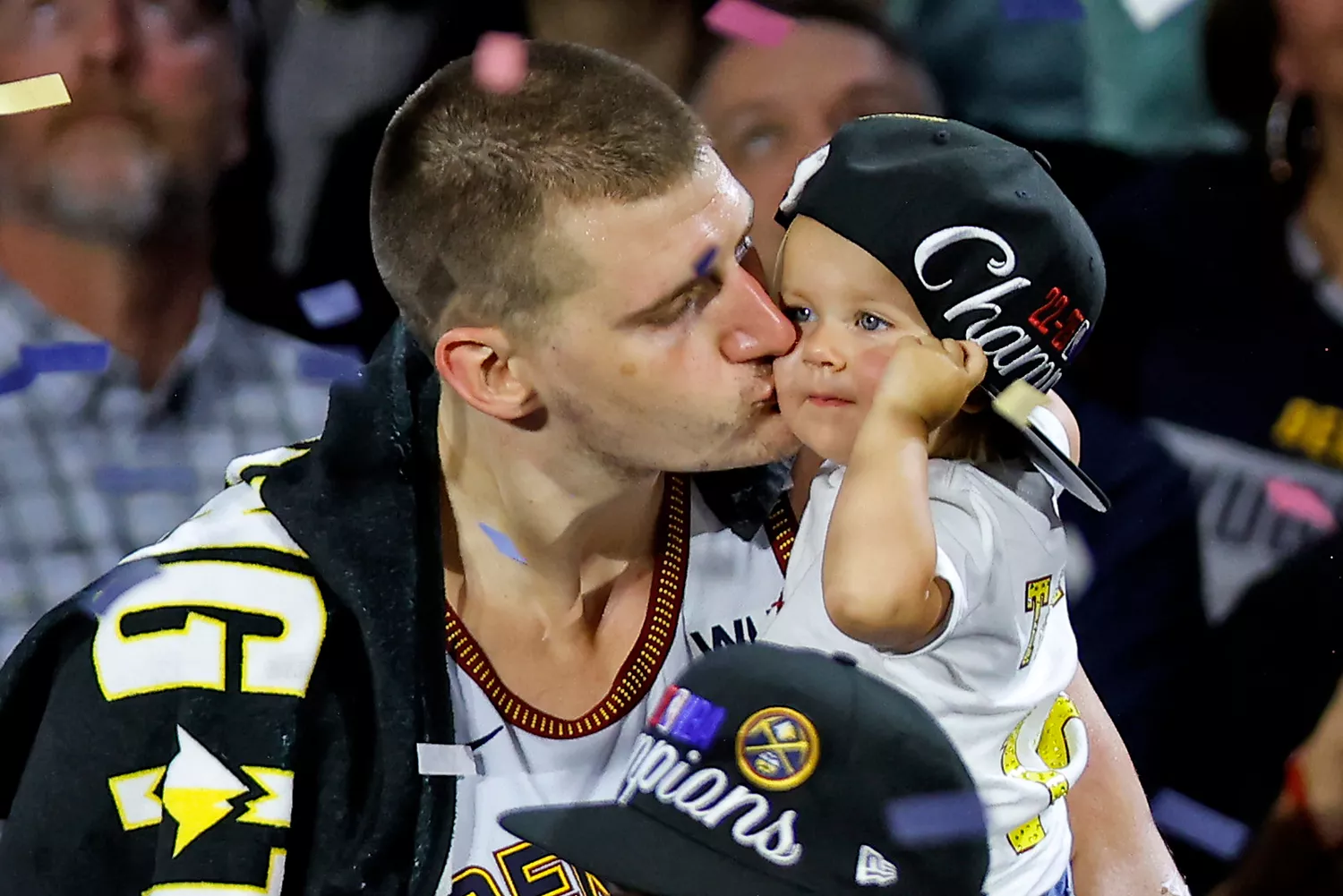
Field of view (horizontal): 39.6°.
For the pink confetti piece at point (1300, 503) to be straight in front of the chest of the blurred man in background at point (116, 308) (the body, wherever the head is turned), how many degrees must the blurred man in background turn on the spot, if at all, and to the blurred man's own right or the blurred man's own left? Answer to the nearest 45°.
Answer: approximately 45° to the blurred man's own left

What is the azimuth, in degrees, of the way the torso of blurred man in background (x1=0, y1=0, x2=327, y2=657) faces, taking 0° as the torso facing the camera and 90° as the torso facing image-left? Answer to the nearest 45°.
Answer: approximately 0°

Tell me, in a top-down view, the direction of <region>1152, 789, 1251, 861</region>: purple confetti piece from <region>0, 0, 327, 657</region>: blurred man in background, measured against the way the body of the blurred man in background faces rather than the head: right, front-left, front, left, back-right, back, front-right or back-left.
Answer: front-left
